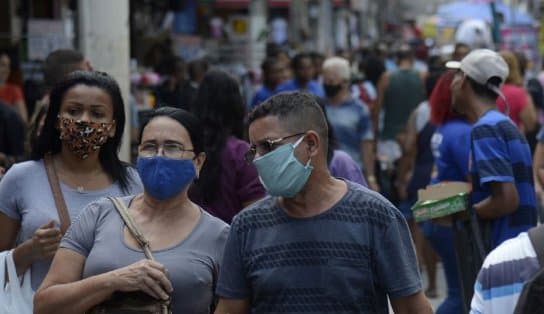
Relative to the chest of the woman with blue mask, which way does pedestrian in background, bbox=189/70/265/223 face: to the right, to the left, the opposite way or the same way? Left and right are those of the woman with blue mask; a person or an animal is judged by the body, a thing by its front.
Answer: the opposite way

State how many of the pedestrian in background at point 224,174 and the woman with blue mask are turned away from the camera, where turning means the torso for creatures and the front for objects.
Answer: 1

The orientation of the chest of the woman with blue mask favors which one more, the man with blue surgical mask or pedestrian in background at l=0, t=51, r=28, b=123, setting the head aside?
the man with blue surgical mask

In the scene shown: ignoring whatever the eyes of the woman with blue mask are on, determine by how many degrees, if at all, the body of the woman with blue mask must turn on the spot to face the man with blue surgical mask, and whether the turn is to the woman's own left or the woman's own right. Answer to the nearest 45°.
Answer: approximately 45° to the woman's own left

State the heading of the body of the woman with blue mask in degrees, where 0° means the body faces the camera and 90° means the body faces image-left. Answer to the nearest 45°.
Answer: approximately 0°

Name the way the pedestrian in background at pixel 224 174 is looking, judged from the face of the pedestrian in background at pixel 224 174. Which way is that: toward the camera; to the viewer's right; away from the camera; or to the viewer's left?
away from the camera

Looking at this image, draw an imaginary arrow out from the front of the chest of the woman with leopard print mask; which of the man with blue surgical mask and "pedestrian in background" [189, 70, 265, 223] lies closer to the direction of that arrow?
the man with blue surgical mask

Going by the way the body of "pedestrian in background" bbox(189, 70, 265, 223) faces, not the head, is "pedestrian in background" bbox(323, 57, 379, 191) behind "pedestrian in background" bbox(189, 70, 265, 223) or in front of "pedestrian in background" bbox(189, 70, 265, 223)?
in front
